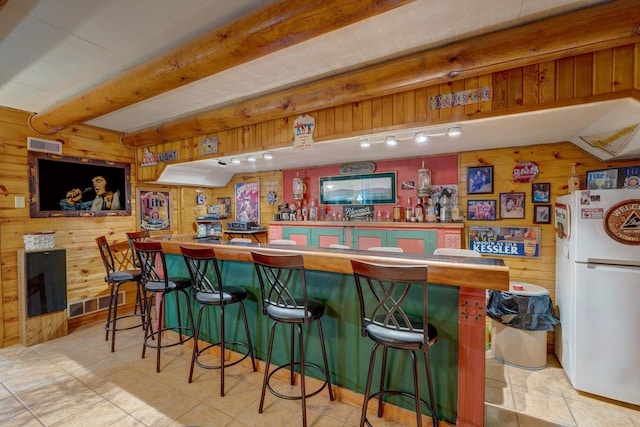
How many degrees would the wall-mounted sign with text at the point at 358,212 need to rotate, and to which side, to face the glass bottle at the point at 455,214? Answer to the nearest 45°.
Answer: approximately 45° to its left

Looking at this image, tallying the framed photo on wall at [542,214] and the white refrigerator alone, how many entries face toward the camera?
2

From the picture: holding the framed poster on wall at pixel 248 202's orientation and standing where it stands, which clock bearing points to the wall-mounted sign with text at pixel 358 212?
The wall-mounted sign with text is roughly at 9 o'clock from the framed poster on wall.

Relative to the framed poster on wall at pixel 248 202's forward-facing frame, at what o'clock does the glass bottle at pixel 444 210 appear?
The glass bottle is roughly at 9 o'clock from the framed poster on wall.

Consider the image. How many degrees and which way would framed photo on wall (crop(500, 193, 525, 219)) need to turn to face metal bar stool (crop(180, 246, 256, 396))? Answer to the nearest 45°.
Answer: approximately 45° to its right

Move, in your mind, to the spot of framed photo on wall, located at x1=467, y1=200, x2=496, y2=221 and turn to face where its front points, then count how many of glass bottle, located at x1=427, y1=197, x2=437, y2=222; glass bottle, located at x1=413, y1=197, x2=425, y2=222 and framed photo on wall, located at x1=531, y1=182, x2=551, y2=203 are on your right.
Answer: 2

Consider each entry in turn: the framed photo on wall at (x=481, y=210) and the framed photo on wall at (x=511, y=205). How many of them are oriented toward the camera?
2

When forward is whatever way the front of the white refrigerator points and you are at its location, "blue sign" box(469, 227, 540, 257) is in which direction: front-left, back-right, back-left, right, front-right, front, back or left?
back-right

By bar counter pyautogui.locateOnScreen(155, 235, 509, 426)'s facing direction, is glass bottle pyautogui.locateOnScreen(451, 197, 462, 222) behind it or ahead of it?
behind

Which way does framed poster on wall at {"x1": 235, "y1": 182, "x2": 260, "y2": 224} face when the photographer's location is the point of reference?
facing the viewer and to the left of the viewer

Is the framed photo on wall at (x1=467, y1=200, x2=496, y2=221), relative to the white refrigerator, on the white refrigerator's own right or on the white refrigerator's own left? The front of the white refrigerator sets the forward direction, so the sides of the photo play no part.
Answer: on the white refrigerator's own right
